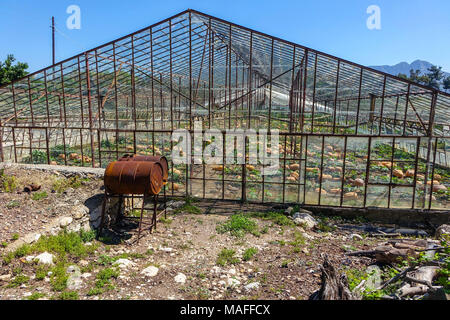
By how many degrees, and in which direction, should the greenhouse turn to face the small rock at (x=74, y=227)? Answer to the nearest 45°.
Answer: approximately 45° to its right

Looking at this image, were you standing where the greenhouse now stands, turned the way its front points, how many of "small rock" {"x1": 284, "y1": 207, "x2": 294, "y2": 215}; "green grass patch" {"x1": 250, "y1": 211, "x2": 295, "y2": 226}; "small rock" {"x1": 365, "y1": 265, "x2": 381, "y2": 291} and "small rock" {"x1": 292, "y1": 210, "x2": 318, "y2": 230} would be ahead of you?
4

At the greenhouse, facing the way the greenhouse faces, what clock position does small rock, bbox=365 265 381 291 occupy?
The small rock is roughly at 12 o'clock from the greenhouse.

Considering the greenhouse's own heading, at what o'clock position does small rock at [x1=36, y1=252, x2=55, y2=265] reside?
The small rock is roughly at 1 o'clock from the greenhouse.

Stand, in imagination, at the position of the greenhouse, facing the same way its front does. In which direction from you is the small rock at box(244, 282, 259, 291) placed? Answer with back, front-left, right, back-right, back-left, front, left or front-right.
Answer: front

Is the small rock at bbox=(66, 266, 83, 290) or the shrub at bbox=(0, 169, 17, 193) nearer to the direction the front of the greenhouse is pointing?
the small rock

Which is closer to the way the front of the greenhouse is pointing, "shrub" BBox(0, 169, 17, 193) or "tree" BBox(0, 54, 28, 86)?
the shrub

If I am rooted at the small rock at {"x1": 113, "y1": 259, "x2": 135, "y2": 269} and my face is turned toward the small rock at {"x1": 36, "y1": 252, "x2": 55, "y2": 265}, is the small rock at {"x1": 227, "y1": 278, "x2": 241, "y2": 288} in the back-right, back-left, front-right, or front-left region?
back-left

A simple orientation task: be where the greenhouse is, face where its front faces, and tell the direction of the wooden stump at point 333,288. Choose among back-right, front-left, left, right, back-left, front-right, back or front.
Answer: front

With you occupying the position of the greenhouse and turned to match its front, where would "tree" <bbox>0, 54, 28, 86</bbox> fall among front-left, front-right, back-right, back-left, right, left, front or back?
back-right

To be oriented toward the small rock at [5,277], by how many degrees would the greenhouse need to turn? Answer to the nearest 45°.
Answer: approximately 45° to its right

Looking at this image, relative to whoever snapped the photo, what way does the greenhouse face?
facing the viewer

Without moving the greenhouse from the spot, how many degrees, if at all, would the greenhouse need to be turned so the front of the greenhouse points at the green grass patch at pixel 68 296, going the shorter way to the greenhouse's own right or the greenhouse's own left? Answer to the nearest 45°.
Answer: approximately 45° to the greenhouse's own right

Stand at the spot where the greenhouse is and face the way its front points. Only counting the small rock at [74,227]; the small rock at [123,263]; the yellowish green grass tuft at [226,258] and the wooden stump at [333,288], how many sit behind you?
0

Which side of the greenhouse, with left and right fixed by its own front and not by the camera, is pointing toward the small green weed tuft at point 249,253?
front

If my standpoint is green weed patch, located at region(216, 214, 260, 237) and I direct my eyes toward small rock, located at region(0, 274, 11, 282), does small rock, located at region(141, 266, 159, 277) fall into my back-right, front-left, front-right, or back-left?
front-left
